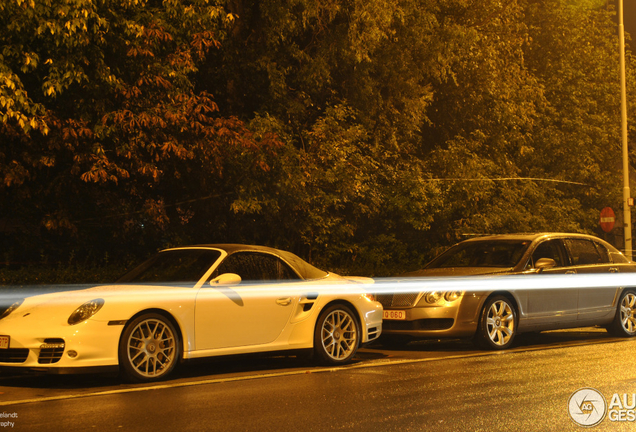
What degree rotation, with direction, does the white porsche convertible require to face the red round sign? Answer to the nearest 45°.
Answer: approximately 180°

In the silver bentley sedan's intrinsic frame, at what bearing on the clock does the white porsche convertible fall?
The white porsche convertible is roughly at 12 o'clock from the silver bentley sedan.

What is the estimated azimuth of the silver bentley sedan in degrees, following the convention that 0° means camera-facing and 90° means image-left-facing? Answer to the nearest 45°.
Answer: approximately 45°

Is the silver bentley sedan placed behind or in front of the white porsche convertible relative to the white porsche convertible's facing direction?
behind

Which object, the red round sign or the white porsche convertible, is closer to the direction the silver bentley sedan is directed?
the white porsche convertible

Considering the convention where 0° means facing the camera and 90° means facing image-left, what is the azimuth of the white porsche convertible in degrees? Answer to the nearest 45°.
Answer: approximately 45°

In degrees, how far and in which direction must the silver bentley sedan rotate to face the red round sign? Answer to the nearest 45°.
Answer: approximately 135° to its right

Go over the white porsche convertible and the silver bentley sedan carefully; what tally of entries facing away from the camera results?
0
